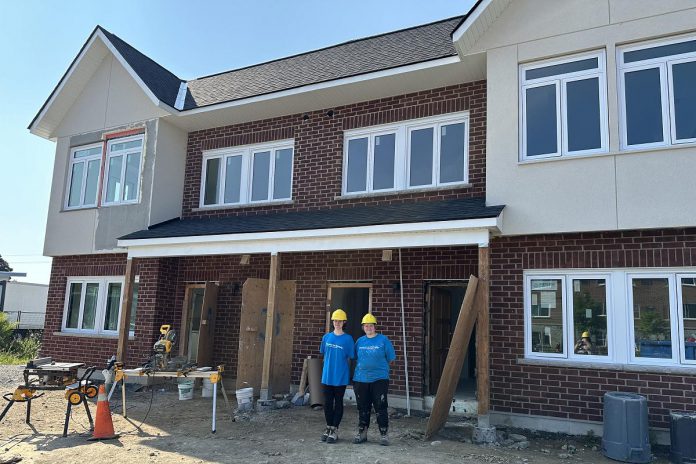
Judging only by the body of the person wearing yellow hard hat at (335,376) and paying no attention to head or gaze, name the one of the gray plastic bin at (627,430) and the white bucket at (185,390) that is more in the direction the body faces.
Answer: the gray plastic bin

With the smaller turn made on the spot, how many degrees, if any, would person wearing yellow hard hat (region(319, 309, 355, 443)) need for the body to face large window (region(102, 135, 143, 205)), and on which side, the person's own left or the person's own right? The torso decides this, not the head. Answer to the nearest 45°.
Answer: approximately 135° to the person's own right

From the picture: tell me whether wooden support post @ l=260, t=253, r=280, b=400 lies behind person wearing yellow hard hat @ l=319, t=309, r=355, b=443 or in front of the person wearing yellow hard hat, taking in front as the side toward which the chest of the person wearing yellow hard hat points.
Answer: behind

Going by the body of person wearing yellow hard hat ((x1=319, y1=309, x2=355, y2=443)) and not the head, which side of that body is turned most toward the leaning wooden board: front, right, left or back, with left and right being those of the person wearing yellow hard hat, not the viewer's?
left

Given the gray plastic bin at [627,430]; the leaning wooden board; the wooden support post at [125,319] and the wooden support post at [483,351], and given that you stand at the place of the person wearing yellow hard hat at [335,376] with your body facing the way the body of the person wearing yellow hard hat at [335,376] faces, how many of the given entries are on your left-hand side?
3

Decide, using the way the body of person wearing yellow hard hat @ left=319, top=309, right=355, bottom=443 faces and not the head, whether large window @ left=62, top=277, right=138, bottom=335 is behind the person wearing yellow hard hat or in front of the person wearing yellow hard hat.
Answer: behind

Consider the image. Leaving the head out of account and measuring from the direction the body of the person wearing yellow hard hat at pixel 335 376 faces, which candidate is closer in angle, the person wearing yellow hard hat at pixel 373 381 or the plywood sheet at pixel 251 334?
the person wearing yellow hard hat

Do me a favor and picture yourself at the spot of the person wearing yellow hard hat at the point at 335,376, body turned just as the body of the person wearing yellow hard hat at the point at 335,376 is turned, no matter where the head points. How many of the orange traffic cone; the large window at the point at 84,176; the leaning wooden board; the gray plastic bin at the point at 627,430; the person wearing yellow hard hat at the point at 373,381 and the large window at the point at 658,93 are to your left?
4

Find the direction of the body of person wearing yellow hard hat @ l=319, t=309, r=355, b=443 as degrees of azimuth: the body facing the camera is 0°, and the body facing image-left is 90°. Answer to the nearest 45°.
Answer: approximately 0°

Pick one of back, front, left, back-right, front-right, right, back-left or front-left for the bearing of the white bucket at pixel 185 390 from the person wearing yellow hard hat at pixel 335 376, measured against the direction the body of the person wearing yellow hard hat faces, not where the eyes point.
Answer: back-right

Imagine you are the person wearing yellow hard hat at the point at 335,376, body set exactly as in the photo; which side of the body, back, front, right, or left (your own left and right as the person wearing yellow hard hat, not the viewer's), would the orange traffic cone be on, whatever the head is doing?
right
